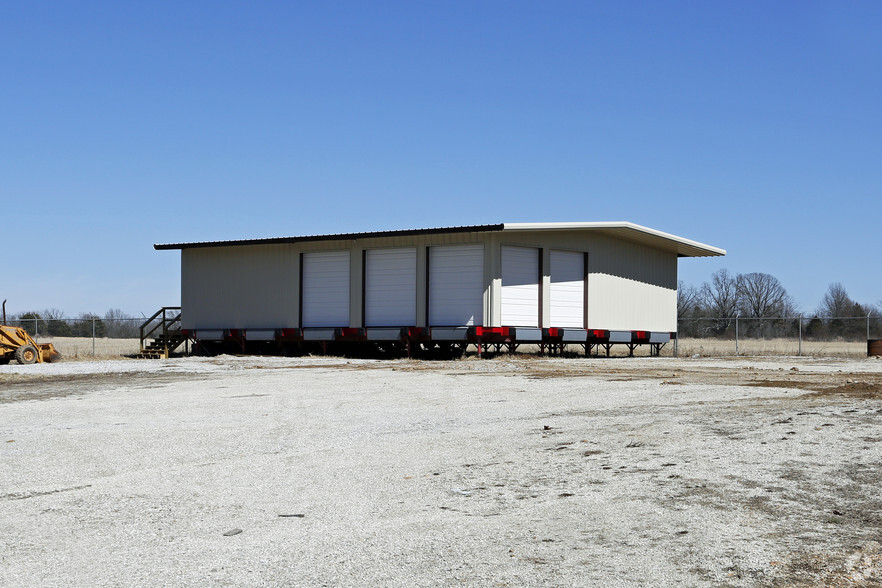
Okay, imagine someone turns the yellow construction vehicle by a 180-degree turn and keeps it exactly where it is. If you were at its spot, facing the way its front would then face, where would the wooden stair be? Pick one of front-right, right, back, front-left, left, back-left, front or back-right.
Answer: back-right

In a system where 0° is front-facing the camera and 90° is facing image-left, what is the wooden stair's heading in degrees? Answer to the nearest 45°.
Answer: approximately 45°

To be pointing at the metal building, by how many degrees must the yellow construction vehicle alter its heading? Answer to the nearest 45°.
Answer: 0° — it already faces it

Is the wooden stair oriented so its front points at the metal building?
no

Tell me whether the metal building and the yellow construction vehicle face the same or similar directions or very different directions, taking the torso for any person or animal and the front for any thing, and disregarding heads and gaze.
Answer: very different directions

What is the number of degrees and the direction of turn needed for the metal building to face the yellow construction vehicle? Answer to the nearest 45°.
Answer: approximately 45° to its right

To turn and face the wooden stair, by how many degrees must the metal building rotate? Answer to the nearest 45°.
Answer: approximately 90° to its right

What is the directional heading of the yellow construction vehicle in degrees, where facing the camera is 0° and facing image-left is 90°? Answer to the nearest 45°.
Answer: approximately 270°

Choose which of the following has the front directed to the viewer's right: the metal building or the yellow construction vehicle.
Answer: the yellow construction vehicle

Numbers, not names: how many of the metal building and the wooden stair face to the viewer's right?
0

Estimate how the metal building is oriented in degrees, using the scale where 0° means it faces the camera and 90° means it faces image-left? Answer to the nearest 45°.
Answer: approximately 45°
